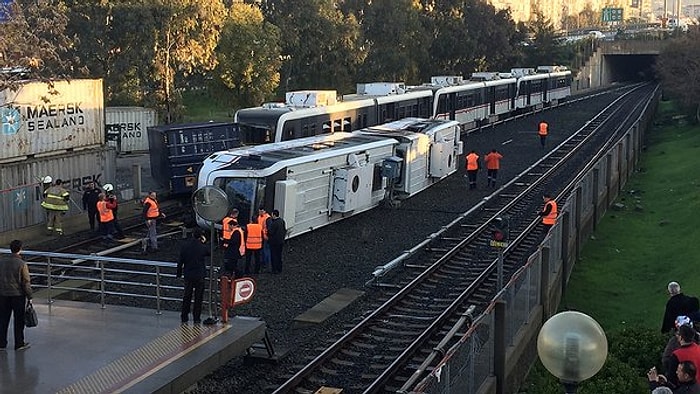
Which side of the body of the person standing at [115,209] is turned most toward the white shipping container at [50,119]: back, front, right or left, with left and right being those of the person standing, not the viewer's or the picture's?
right

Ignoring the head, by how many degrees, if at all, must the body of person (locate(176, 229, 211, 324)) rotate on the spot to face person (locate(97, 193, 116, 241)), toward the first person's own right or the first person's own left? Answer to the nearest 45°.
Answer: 0° — they already face them

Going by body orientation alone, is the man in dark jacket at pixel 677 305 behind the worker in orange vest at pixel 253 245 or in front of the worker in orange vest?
behind

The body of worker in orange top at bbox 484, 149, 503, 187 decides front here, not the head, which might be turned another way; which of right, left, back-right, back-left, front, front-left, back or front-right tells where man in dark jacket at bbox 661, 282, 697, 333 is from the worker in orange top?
back

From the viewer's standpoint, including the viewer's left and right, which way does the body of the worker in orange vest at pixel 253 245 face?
facing away from the viewer
